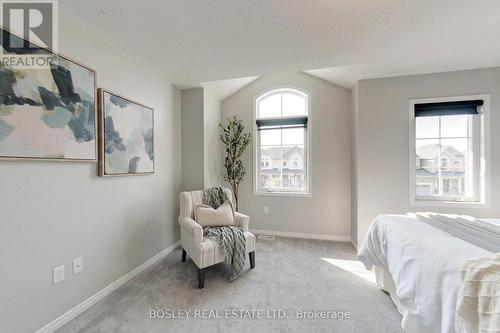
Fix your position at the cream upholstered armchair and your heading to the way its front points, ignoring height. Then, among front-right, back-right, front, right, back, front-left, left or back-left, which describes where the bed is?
front

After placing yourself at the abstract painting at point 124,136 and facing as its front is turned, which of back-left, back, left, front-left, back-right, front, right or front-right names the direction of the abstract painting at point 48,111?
right

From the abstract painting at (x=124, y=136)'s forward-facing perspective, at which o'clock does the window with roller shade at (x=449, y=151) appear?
The window with roller shade is roughly at 11 o'clock from the abstract painting.

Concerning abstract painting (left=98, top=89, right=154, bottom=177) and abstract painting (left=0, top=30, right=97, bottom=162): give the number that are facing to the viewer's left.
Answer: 0

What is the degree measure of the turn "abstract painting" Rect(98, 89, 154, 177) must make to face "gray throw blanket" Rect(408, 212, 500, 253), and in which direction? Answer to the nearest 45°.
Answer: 0° — it already faces it

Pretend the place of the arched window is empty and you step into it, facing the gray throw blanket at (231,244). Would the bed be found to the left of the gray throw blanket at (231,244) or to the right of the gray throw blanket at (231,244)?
left

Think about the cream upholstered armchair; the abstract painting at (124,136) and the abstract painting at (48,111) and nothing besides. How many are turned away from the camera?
0

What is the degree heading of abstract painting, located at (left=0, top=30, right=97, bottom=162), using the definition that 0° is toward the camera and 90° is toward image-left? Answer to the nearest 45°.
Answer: approximately 315°

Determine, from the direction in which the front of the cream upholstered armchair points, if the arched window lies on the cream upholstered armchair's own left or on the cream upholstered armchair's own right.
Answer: on the cream upholstered armchair's own left

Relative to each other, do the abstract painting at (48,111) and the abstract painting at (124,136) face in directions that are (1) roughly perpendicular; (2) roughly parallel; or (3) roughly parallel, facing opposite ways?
roughly parallel

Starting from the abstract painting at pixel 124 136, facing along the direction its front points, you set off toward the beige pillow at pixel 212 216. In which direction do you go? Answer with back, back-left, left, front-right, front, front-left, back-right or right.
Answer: front-left

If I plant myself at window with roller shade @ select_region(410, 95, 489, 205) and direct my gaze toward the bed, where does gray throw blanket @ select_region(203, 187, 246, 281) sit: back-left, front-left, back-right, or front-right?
front-right

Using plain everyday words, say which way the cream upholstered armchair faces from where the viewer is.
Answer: facing the viewer and to the right of the viewer
